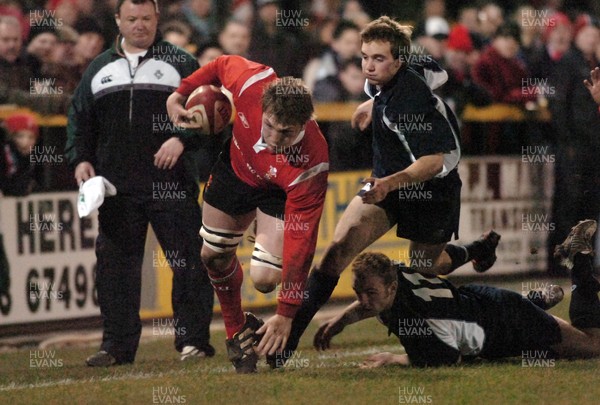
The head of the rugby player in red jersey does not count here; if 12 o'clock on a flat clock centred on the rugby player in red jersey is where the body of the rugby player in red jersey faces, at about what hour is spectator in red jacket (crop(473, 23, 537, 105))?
The spectator in red jacket is roughly at 7 o'clock from the rugby player in red jersey.

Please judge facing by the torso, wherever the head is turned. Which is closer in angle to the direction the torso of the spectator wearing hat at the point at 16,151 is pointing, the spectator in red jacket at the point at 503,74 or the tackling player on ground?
the tackling player on ground

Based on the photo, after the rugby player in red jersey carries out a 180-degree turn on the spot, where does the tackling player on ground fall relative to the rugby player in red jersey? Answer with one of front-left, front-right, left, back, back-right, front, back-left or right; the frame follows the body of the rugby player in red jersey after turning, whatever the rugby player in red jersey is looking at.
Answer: right

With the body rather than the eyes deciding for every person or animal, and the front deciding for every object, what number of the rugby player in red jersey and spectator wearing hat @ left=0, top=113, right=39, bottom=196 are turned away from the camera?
0

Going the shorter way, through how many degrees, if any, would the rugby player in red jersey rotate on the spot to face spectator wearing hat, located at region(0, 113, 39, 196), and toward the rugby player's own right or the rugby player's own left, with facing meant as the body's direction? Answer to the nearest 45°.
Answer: approximately 135° to the rugby player's own right

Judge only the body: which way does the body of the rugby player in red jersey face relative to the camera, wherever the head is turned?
toward the camera

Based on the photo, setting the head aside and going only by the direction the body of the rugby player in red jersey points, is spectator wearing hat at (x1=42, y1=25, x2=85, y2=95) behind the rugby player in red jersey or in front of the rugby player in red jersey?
behind
